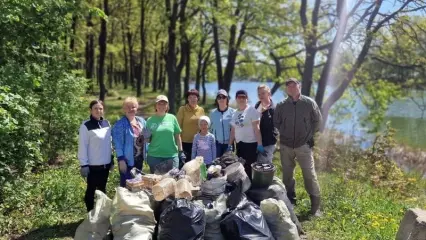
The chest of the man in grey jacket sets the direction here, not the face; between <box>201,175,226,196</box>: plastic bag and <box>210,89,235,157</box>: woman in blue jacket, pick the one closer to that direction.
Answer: the plastic bag

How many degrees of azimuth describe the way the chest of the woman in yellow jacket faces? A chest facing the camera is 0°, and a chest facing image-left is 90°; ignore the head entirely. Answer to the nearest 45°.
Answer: approximately 0°

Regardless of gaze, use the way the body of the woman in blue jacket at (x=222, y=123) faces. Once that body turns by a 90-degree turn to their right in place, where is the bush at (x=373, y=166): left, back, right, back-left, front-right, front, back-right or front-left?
back-right

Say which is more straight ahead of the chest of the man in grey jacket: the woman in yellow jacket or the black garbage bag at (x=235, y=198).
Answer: the black garbage bag

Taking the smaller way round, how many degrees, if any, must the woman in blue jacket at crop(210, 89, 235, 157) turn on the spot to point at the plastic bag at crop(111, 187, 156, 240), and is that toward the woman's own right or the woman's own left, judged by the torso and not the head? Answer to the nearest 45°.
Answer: approximately 45° to the woman's own right

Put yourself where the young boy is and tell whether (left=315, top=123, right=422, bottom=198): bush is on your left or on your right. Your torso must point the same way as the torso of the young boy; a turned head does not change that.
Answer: on your left

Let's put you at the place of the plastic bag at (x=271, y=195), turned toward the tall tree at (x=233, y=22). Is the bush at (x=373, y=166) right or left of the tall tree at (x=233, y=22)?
right
